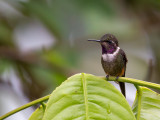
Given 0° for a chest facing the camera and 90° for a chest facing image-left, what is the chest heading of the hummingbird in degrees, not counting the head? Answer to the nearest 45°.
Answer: approximately 45°

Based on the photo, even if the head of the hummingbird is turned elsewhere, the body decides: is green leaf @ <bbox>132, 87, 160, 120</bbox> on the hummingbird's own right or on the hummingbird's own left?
on the hummingbird's own left
